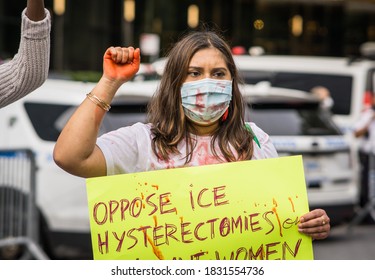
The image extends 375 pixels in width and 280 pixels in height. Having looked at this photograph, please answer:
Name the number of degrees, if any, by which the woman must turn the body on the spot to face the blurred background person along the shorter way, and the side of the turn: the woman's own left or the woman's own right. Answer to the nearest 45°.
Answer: approximately 180°

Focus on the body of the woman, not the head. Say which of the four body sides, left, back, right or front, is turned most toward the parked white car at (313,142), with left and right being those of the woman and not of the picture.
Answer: back

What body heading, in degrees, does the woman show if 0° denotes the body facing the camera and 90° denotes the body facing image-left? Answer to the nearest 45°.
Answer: approximately 0°

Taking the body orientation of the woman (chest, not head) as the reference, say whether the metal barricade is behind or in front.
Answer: behind
